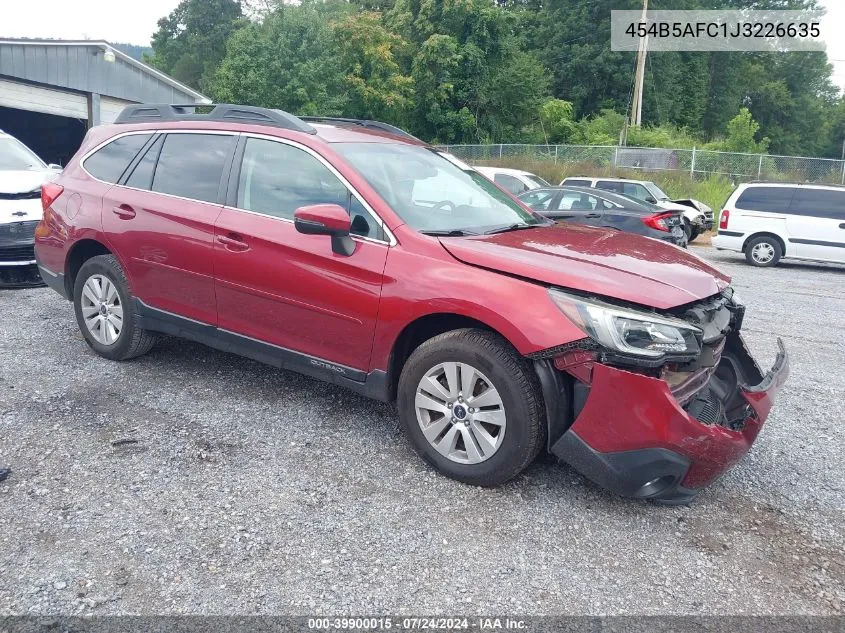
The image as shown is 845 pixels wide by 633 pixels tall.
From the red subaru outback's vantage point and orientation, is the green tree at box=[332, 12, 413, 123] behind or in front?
behind

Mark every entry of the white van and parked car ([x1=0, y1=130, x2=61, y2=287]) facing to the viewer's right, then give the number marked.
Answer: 1

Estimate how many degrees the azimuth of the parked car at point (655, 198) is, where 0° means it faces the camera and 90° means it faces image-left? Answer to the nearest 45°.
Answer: approximately 315°

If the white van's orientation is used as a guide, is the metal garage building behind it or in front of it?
behind

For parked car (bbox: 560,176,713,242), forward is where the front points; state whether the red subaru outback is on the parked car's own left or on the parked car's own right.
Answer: on the parked car's own right

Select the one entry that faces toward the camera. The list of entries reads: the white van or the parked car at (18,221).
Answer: the parked car

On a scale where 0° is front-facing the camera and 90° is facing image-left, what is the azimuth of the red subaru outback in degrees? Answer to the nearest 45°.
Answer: approximately 315°

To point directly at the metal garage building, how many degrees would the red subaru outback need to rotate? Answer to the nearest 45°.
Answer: approximately 180°

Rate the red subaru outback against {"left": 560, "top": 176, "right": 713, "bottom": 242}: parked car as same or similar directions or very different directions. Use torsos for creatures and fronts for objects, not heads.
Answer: same or similar directions

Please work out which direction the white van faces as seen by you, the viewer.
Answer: facing to the right of the viewer

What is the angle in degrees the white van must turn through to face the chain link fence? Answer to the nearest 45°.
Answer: approximately 90° to its left

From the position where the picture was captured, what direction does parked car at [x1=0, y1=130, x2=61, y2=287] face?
facing the viewer

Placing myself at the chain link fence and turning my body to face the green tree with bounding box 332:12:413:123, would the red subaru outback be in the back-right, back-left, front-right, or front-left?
back-left

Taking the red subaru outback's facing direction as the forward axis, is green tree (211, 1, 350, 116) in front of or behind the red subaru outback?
behind
